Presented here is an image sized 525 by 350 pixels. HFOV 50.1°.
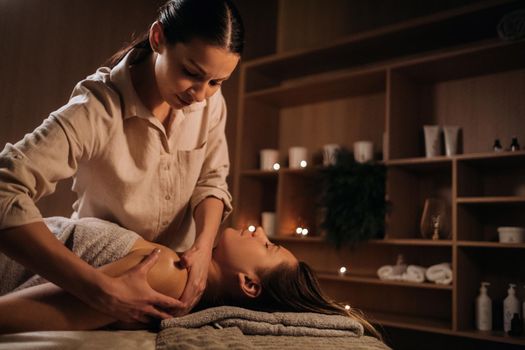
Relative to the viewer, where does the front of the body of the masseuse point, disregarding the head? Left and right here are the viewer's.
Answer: facing the viewer and to the right of the viewer

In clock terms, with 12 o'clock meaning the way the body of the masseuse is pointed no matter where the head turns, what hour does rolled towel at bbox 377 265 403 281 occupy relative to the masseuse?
The rolled towel is roughly at 9 o'clock from the masseuse.

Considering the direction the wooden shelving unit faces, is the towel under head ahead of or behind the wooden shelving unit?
ahead

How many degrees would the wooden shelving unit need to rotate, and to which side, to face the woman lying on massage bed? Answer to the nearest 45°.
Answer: approximately 45° to its left

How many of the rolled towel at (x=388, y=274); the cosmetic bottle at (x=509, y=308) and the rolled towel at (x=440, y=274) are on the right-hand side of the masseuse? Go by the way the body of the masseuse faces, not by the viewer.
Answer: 0

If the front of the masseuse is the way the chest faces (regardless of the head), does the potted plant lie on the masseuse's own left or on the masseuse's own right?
on the masseuse's own left

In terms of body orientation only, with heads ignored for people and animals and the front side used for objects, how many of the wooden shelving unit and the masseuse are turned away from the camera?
0

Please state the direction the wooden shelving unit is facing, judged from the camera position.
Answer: facing the viewer and to the left of the viewer
